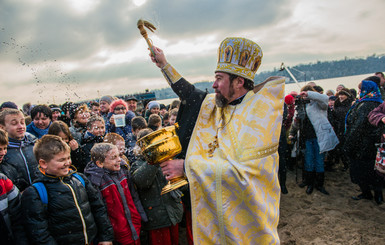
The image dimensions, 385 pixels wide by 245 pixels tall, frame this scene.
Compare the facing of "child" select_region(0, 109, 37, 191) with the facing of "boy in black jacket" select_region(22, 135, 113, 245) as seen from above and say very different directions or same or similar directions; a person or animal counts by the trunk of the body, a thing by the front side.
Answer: same or similar directions

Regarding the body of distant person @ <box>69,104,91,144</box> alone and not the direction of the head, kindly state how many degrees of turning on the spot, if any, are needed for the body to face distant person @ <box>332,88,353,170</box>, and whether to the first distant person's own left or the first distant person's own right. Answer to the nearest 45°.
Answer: approximately 45° to the first distant person's own left

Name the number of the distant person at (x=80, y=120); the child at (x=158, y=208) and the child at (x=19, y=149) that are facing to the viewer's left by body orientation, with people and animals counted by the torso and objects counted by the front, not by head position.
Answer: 0

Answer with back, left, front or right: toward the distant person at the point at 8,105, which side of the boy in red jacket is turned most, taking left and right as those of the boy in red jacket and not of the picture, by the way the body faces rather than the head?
back

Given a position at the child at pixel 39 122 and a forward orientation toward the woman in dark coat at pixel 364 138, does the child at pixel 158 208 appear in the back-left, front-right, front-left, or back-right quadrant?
front-right

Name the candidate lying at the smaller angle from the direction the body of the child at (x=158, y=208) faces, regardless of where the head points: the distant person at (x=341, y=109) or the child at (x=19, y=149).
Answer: the distant person

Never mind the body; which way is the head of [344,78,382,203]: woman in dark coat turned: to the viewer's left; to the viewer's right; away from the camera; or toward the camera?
to the viewer's left

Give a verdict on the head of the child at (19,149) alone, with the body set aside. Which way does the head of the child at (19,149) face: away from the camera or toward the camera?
toward the camera

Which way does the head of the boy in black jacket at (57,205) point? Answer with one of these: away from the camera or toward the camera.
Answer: toward the camera

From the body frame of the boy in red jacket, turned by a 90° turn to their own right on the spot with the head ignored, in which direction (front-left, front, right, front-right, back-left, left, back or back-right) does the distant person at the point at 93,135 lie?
back-right

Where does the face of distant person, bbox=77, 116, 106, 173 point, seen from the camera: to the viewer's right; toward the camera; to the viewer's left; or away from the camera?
toward the camera

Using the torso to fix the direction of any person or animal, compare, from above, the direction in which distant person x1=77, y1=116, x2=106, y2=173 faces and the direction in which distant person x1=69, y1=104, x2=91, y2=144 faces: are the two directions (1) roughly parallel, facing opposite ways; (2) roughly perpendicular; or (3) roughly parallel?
roughly parallel

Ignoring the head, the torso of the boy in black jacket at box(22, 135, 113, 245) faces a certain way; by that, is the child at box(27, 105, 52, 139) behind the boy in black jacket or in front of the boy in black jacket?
behind

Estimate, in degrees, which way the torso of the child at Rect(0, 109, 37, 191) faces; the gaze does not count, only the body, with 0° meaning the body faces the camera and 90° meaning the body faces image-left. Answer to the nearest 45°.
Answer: approximately 315°

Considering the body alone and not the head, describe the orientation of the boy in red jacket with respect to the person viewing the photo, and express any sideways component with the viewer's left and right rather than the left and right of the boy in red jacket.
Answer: facing the viewer and to the right of the viewer
